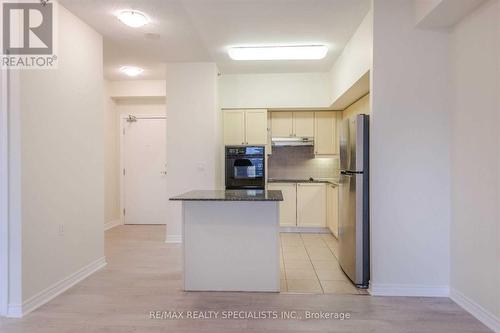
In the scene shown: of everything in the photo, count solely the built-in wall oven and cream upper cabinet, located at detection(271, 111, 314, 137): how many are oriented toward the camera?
2

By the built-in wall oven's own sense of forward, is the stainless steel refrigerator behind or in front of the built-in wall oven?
in front

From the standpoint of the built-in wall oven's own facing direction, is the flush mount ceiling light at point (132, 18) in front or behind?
in front

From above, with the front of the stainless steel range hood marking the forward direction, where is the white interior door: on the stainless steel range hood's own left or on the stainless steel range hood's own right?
on the stainless steel range hood's own right

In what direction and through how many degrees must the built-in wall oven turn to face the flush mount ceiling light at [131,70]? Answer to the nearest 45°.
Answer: approximately 90° to its right

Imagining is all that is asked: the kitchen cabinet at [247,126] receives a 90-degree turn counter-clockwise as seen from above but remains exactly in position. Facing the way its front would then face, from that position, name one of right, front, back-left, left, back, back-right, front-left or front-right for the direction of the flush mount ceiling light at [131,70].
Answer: back

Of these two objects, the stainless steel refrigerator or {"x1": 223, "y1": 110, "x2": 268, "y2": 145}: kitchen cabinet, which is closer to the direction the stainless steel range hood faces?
the stainless steel refrigerator

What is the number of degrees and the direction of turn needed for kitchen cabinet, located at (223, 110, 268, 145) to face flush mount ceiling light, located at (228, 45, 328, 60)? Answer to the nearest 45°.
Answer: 0° — it already faces it

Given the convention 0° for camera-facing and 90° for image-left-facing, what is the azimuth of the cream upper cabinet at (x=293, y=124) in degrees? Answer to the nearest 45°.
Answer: approximately 0°

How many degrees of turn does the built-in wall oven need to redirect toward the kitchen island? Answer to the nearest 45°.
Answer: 0° — it already faces it
